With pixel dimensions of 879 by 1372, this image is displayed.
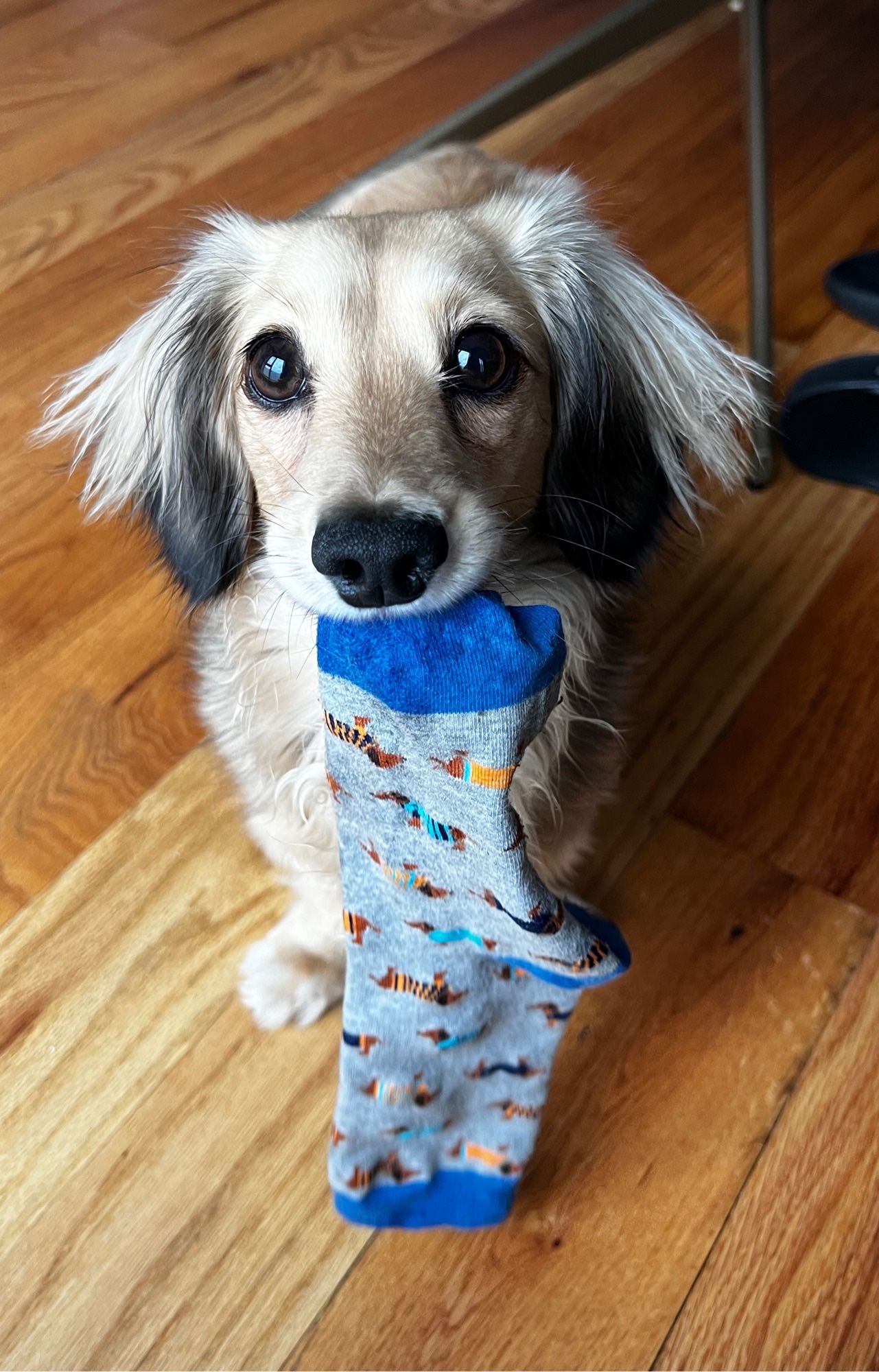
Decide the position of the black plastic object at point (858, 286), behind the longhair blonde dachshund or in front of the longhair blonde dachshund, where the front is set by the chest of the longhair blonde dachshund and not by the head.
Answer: behind

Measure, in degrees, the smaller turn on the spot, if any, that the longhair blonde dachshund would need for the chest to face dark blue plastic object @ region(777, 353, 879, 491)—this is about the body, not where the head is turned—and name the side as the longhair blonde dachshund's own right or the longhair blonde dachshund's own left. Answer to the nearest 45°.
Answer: approximately 135° to the longhair blonde dachshund's own left

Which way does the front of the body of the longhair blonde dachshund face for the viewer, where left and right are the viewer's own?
facing the viewer
